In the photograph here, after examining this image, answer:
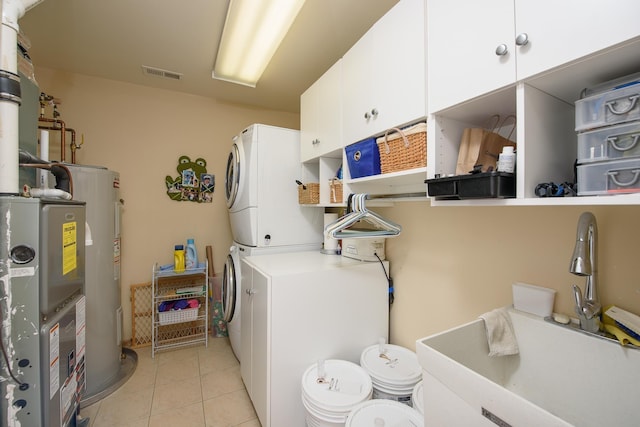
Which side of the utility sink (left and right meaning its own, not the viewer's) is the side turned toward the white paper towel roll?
right

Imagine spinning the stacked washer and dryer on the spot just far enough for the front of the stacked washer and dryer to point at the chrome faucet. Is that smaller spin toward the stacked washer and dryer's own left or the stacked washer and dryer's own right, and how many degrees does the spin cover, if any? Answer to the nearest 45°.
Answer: approximately 135° to the stacked washer and dryer's own left

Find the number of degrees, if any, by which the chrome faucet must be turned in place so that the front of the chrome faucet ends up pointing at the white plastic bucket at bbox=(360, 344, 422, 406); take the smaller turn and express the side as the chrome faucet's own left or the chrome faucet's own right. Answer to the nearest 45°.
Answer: approximately 45° to the chrome faucet's own right

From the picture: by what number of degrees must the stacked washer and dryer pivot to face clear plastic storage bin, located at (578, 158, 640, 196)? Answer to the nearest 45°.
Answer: approximately 135° to its left

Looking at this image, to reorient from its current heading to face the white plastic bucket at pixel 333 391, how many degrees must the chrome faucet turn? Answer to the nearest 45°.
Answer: approximately 45° to its right

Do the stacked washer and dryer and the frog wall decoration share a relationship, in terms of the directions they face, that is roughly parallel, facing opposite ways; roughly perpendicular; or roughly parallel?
roughly perpendicular

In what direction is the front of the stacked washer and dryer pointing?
to the viewer's left

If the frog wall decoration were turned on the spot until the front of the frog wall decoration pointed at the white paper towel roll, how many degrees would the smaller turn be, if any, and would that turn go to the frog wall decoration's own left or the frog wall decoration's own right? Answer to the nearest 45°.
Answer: approximately 45° to the frog wall decoration's own left
